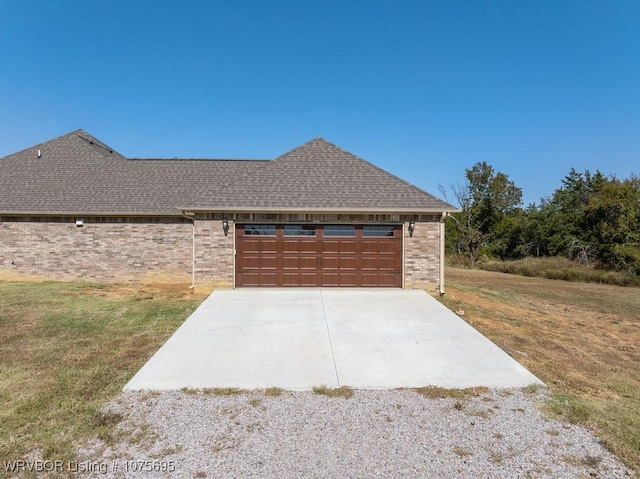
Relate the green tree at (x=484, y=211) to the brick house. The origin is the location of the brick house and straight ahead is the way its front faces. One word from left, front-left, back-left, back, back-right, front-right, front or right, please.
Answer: back-left

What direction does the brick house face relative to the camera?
toward the camera
